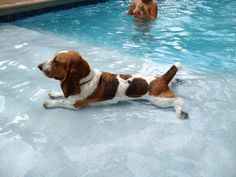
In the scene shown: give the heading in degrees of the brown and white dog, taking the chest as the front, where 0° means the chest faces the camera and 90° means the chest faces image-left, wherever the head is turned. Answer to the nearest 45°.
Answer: approximately 90°

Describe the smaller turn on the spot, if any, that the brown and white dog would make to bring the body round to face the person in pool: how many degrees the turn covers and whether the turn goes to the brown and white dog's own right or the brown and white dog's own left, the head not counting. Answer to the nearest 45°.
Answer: approximately 90° to the brown and white dog's own right
